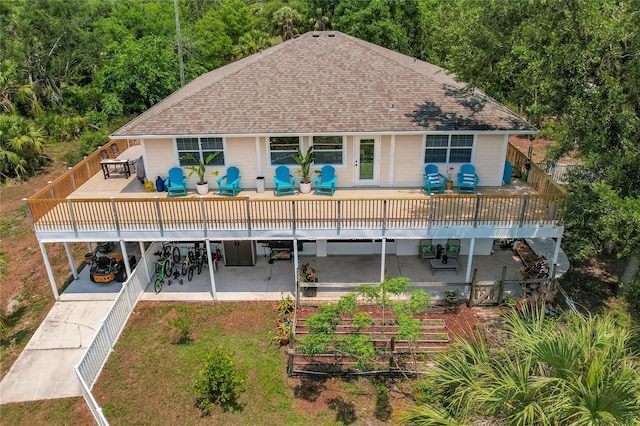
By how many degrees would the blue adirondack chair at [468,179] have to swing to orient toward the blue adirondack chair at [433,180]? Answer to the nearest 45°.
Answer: approximately 90° to its right

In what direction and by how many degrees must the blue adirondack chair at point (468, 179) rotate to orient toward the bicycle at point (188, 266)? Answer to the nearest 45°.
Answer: approximately 45° to its right

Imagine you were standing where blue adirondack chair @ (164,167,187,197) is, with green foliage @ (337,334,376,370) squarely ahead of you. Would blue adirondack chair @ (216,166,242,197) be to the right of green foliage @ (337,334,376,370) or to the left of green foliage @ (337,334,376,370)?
left

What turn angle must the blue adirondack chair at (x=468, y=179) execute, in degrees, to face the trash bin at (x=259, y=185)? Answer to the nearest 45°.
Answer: approximately 90° to its right

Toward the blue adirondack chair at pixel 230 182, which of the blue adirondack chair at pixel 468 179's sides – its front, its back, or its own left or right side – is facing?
right

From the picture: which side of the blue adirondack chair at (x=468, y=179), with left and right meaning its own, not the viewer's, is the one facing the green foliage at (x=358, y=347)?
front

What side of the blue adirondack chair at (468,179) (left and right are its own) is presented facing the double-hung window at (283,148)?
right

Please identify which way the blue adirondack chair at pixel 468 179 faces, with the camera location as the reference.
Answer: facing the viewer

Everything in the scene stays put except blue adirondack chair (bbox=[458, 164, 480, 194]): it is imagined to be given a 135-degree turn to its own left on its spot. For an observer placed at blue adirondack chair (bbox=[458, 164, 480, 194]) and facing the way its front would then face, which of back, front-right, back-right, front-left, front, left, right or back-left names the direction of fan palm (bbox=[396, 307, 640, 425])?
back-right

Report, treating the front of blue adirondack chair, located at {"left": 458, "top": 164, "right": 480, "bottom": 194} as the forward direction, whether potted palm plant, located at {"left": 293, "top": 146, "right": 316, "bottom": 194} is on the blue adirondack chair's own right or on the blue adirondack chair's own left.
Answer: on the blue adirondack chair's own right
